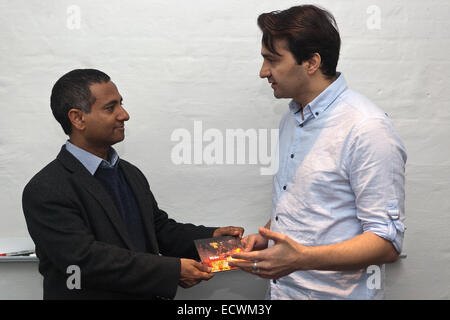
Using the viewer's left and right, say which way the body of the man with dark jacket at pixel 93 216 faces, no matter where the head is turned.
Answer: facing the viewer and to the right of the viewer

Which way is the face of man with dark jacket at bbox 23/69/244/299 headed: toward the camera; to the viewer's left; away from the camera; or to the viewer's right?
to the viewer's right
